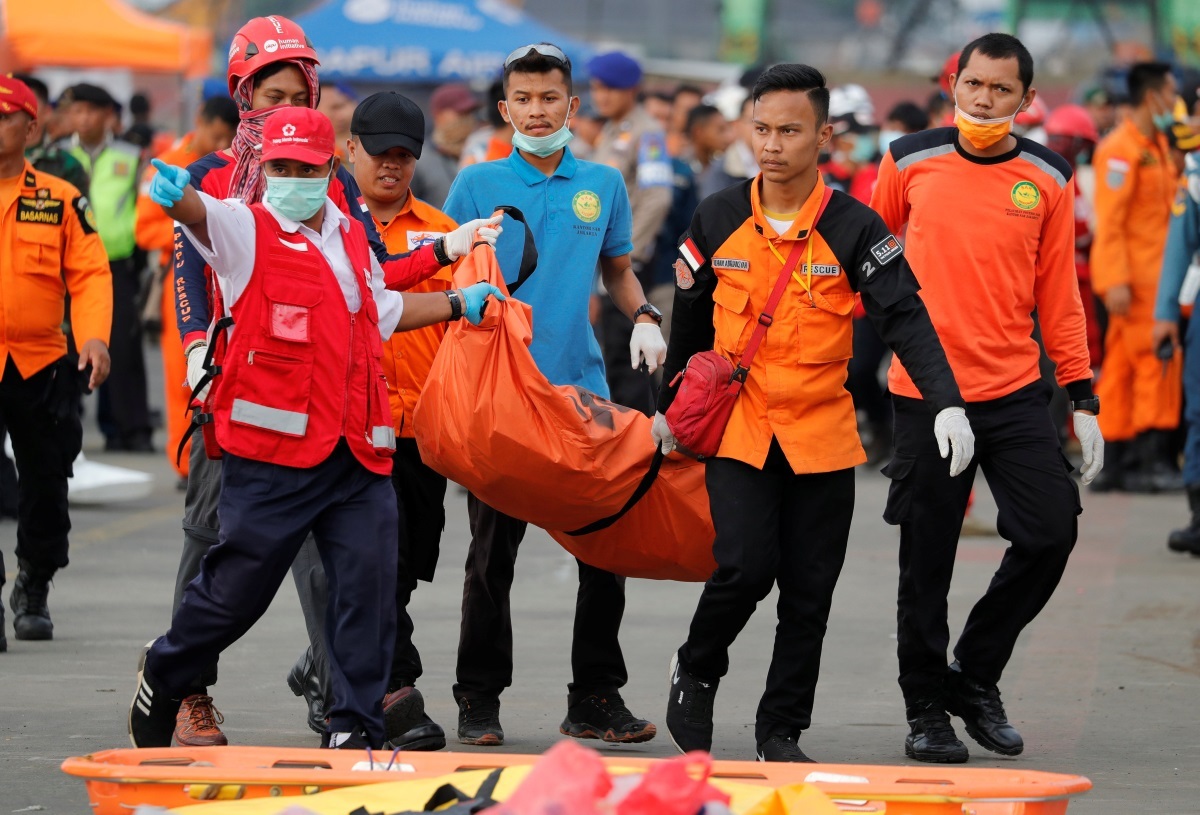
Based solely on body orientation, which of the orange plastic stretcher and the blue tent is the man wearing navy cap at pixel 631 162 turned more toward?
the orange plastic stretcher

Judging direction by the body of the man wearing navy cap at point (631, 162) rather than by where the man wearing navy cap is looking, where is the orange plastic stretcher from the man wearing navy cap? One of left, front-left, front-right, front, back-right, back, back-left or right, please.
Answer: front-left

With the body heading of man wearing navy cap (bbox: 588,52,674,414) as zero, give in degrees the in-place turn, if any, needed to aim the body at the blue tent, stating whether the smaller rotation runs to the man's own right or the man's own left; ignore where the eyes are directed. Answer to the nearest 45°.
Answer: approximately 135° to the man's own right

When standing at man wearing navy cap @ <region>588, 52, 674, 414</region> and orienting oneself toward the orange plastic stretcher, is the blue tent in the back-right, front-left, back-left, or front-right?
back-right

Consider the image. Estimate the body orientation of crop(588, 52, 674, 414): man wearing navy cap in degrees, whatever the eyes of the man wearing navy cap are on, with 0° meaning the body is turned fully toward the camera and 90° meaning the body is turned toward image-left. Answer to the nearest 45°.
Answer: approximately 45°
